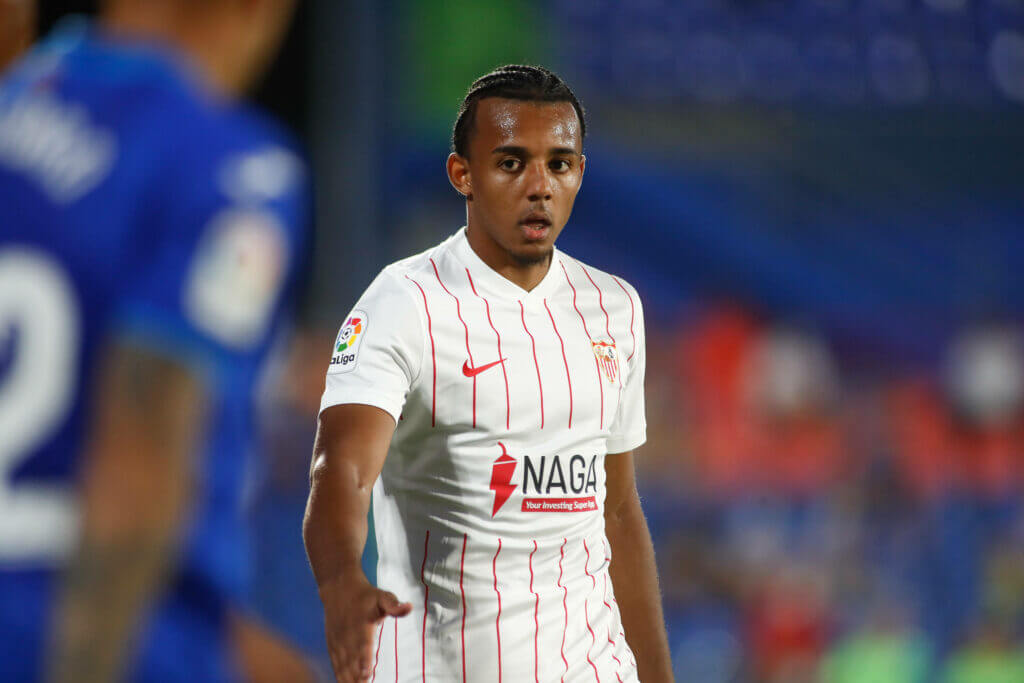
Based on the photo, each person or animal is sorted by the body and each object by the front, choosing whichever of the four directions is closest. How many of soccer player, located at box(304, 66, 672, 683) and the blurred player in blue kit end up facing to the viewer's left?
0

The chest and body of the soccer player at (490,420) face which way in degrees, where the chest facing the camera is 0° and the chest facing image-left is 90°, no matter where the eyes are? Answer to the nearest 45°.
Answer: approximately 315°

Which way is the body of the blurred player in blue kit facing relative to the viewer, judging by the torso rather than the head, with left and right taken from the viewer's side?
facing away from the viewer and to the right of the viewer
